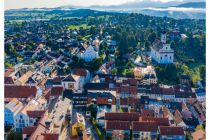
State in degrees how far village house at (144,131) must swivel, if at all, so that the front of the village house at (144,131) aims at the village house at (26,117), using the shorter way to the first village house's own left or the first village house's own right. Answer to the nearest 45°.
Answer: approximately 90° to the first village house's own right

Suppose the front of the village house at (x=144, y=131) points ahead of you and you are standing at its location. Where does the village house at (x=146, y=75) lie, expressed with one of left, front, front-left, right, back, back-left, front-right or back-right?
back

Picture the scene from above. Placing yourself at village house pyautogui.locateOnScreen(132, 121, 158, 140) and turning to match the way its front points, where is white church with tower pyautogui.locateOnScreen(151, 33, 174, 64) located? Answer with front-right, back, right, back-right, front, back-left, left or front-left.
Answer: back

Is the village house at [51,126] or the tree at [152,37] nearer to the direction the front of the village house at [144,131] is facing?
the village house

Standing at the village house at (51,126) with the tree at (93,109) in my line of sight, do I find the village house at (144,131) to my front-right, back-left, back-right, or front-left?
front-right

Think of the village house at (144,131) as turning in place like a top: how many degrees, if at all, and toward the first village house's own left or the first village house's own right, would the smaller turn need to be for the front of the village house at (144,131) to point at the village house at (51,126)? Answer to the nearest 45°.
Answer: approximately 90° to the first village house's own right

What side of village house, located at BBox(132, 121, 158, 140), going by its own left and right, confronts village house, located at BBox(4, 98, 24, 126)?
right

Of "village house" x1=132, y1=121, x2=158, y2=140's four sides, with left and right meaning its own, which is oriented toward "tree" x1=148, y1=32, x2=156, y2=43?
back

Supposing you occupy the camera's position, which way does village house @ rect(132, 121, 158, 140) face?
facing the viewer
